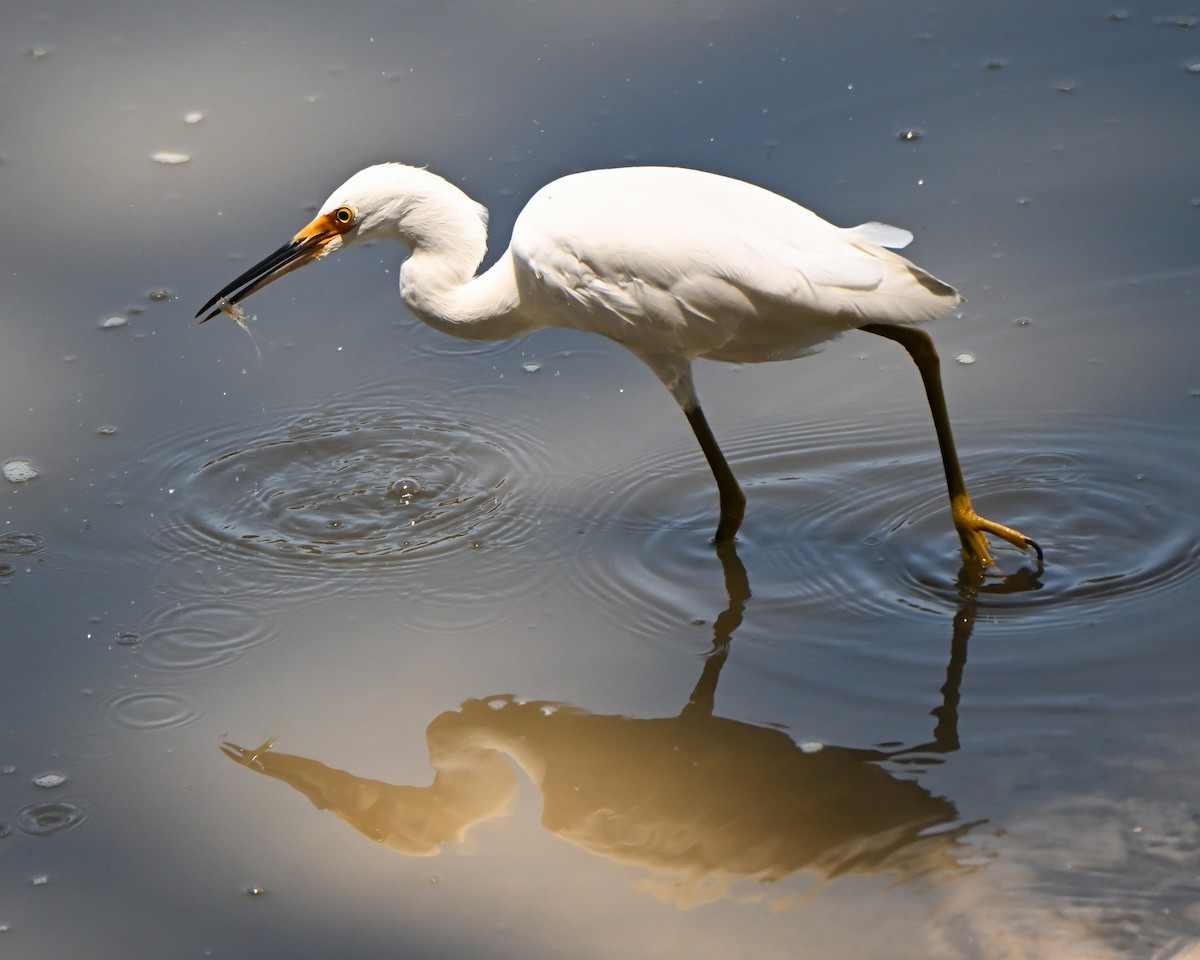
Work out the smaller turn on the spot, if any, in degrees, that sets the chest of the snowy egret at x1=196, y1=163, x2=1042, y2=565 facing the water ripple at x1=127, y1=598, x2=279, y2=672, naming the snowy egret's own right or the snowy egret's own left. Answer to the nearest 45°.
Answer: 0° — it already faces it

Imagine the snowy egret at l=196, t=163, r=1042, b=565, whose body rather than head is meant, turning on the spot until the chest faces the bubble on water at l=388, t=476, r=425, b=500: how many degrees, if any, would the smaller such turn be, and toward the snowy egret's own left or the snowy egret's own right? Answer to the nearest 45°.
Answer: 0° — it already faces it

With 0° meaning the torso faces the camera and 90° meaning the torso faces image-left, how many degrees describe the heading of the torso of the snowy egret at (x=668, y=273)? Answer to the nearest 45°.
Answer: approximately 90°

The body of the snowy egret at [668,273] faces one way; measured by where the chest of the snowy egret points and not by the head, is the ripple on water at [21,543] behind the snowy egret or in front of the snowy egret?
in front

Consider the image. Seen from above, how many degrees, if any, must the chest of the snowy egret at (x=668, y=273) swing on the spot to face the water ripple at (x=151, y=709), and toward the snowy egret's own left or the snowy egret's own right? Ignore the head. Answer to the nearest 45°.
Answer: approximately 45° to the snowy egret's own left

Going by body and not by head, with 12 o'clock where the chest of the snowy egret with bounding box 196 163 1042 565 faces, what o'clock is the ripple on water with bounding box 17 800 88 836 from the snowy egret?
The ripple on water is roughly at 11 o'clock from the snowy egret.
